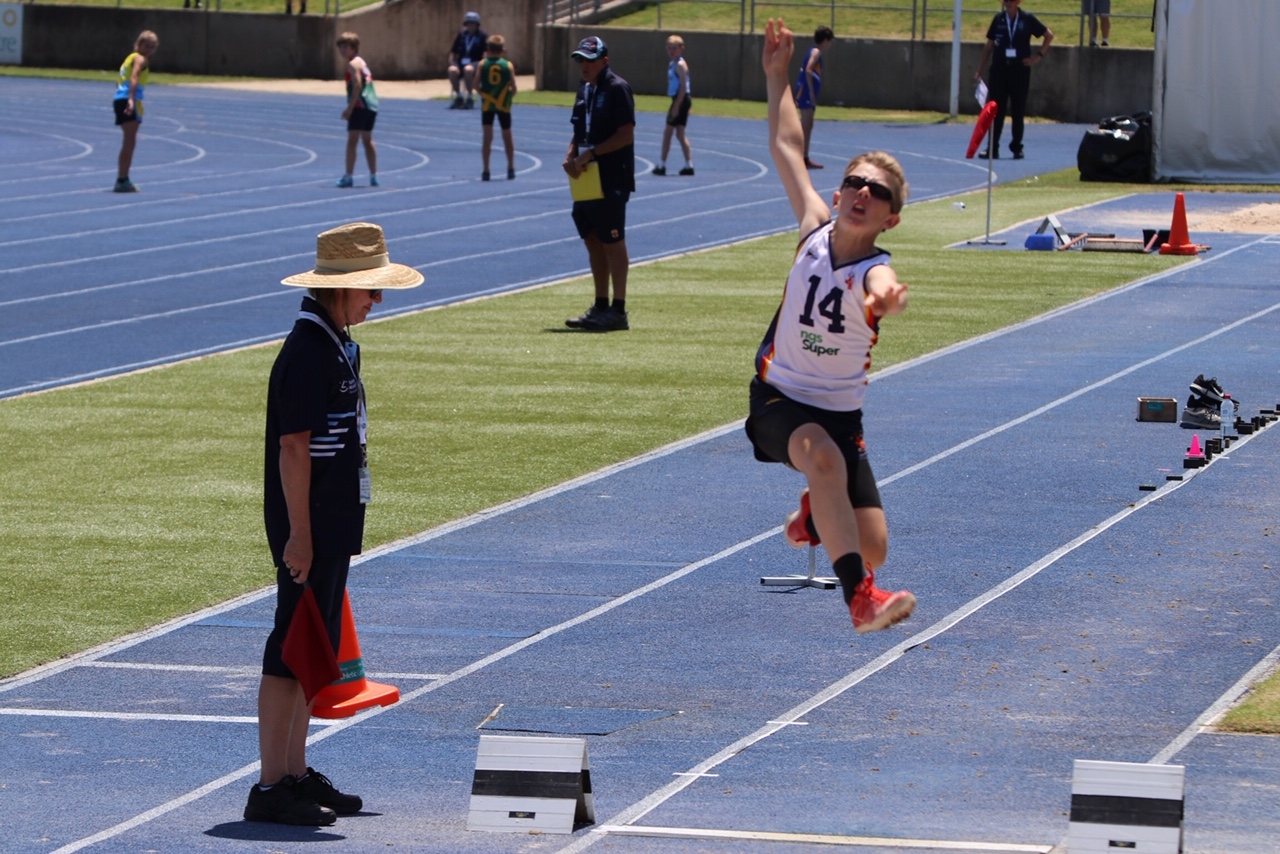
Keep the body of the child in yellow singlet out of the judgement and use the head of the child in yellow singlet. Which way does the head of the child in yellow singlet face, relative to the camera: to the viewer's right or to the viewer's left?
to the viewer's right

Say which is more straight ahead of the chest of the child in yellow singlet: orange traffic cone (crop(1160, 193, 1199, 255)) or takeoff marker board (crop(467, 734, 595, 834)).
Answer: the orange traffic cone

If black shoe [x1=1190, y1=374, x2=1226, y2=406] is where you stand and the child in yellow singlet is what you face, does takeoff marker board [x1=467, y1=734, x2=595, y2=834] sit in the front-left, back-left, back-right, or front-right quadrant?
back-left

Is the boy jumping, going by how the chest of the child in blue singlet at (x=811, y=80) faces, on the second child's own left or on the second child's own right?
on the second child's own right

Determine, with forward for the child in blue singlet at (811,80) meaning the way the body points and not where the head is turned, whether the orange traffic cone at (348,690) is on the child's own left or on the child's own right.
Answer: on the child's own right

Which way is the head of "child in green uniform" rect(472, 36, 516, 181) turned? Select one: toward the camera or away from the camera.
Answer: away from the camera

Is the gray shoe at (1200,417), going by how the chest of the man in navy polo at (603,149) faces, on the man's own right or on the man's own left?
on the man's own left

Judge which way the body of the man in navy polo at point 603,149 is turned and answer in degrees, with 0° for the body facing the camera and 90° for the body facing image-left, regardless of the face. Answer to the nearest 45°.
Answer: approximately 45°

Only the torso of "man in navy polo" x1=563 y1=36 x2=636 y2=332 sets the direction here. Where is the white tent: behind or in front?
behind
